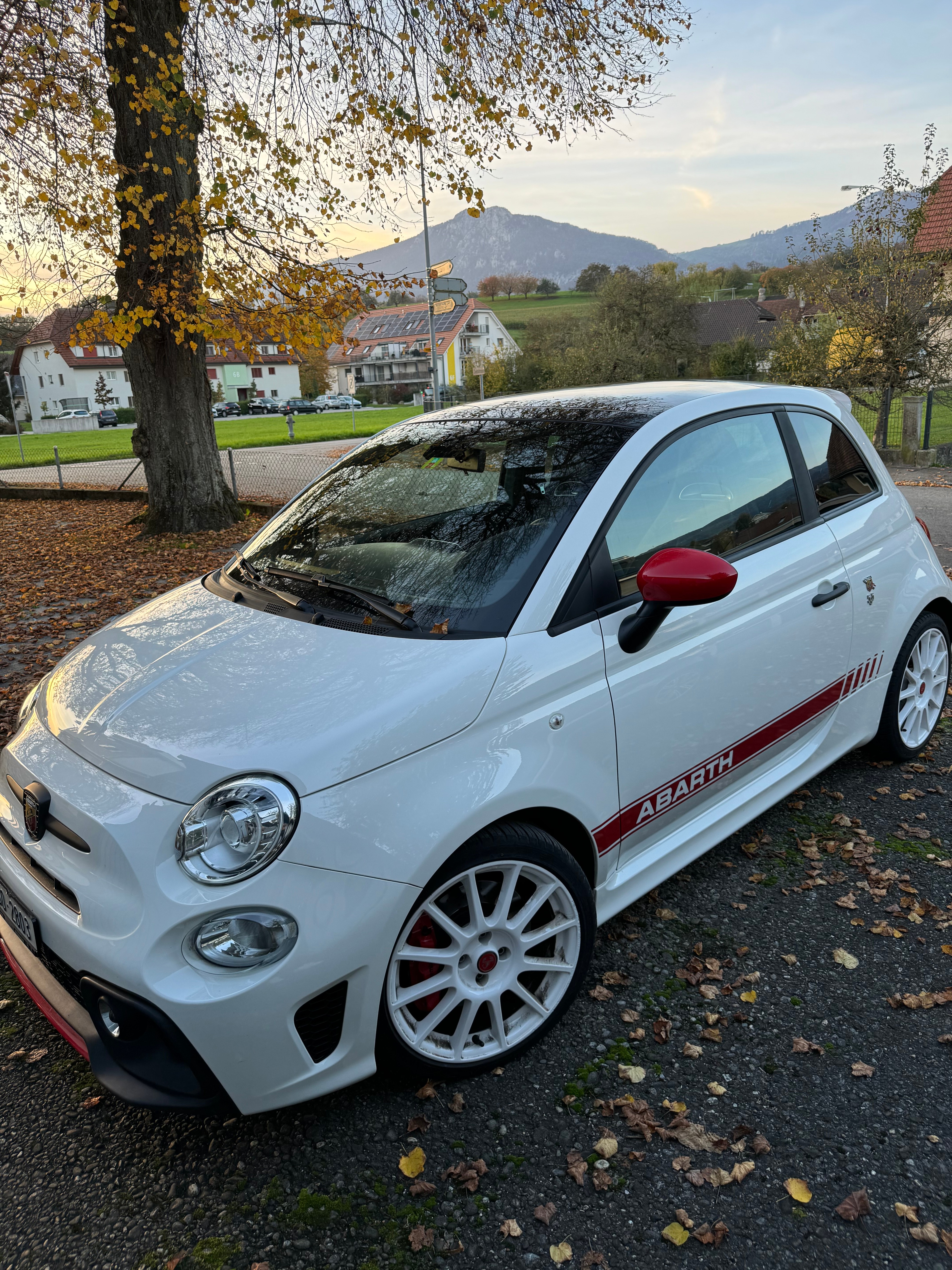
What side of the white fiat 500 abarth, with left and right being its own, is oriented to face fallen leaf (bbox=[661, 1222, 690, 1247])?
left

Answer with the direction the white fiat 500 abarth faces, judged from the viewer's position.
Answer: facing the viewer and to the left of the viewer

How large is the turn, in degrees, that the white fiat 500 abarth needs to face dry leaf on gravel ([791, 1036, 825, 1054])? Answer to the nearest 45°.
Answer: approximately 135° to its left

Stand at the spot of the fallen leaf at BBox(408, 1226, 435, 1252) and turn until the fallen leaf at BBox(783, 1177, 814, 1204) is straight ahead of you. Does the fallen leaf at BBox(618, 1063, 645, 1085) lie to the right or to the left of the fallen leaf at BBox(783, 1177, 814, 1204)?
left

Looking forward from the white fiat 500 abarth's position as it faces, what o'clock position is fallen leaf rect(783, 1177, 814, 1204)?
The fallen leaf is roughly at 9 o'clock from the white fiat 500 abarth.

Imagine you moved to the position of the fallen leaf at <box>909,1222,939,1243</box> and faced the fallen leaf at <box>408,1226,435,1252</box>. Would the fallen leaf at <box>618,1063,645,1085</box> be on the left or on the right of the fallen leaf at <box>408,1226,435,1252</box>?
right

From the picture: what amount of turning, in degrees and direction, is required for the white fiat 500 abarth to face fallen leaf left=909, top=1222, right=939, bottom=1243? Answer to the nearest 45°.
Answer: approximately 90° to its left
